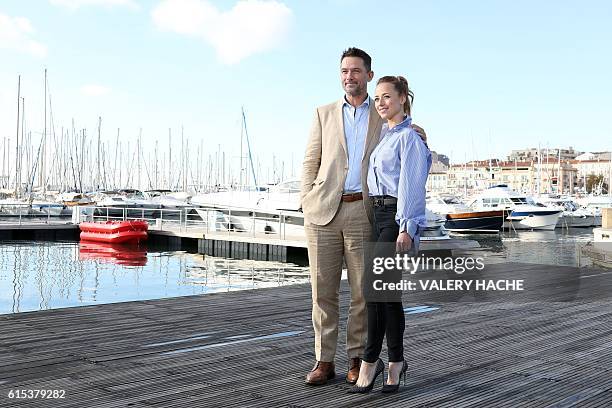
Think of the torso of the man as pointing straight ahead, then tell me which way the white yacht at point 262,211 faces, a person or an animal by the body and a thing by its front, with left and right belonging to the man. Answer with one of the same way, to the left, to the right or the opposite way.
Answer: to the right

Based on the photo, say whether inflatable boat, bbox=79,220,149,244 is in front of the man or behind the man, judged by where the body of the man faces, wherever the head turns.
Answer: behind

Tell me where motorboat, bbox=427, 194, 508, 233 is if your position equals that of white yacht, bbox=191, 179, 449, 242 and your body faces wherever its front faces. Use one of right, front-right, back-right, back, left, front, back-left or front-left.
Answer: back-right

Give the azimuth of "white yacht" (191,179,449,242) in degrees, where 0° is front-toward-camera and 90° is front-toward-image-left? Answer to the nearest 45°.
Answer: approximately 90°

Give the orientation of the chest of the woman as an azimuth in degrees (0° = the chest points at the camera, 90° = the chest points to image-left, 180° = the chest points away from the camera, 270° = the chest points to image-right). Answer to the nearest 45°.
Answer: approximately 45°

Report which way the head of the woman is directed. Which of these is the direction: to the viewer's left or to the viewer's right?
to the viewer's left
